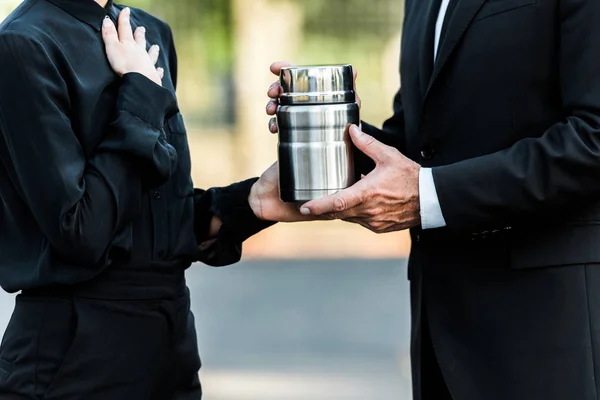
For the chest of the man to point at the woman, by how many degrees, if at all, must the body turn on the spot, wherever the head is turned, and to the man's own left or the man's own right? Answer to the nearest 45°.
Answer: approximately 45° to the man's own right
